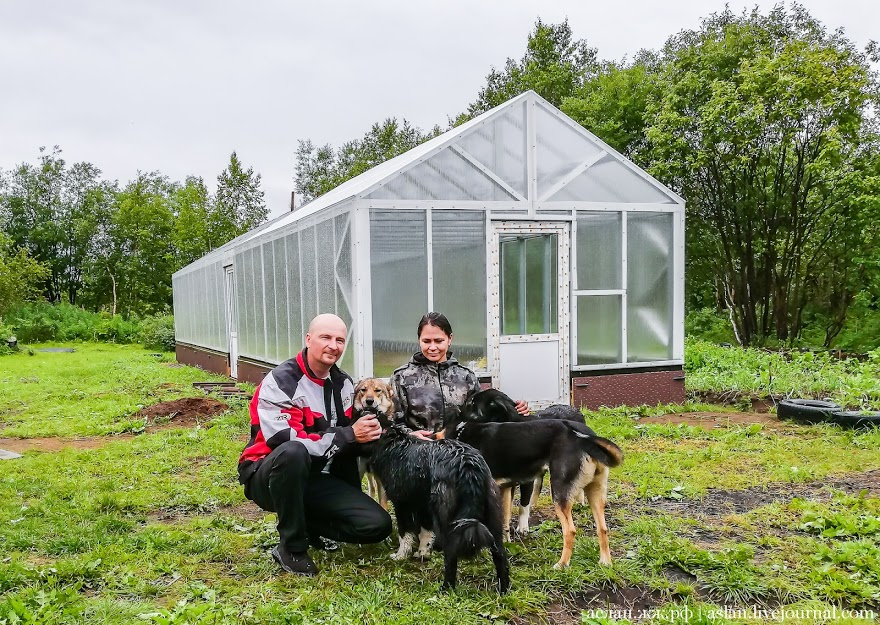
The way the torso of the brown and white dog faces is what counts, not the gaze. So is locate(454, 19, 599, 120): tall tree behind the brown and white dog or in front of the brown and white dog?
behind

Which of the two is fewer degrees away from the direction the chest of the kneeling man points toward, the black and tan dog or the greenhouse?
the black and tan dog

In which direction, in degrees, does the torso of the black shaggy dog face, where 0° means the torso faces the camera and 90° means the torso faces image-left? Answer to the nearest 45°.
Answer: approximately 135°

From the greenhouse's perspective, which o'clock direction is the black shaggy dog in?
The black shaggy dog is roughly at 12 o'clock from the greenhouse.

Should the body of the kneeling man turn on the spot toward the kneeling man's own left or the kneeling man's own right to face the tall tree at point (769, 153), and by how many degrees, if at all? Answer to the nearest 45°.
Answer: approximately 90° to the kneeling man's own left

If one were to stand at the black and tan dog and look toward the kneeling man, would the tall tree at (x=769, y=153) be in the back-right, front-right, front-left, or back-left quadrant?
back-right

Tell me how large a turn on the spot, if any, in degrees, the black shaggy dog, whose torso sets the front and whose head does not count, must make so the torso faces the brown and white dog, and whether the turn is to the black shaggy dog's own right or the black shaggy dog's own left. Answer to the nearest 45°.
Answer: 0° — it already faces it

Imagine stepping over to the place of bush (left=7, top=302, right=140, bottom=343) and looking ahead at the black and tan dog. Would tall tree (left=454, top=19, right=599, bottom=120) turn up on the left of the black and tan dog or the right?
left

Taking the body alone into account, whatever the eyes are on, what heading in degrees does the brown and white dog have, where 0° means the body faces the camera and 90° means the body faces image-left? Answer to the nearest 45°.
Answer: approximately 0°

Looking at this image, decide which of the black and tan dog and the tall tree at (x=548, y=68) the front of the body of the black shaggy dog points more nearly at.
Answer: the tall tree
